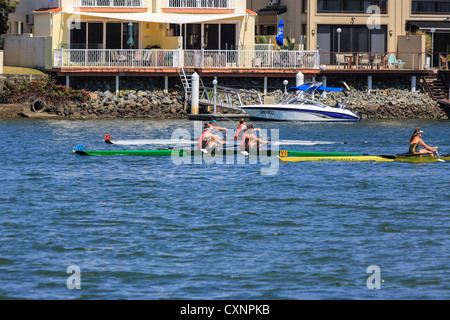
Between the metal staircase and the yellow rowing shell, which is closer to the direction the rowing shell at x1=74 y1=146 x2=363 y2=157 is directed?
the metal staircase

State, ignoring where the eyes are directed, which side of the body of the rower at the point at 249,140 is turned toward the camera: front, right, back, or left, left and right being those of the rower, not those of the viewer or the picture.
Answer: right

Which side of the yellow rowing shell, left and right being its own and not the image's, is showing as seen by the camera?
left

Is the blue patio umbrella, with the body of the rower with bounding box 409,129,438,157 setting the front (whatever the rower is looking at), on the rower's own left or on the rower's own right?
on the rower's own left

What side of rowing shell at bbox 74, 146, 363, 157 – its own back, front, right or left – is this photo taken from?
left

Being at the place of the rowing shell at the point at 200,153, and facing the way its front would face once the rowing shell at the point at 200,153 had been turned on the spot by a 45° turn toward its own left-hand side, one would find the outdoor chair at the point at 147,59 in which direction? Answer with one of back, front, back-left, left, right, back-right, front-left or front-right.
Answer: back-right

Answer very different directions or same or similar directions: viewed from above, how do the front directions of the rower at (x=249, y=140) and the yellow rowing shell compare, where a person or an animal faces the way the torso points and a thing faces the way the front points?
very different directions
